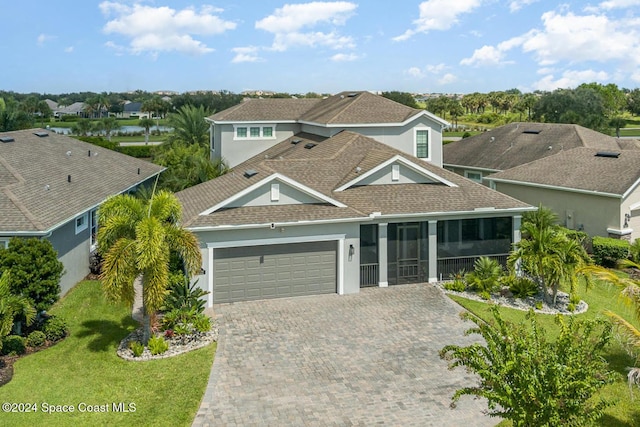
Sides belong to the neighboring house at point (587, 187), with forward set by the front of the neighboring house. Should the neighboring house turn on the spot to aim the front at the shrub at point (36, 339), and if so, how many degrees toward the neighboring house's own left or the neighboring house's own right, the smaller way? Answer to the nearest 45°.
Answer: approximately 90° to the neighboring house's own right

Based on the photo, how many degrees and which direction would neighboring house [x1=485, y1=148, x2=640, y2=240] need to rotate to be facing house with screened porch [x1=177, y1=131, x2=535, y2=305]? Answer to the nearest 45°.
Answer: approximately 90° to its right

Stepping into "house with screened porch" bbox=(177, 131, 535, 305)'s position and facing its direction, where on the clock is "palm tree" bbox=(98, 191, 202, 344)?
The palm tree is roughly at 1 o'clock from the house with screened porch.

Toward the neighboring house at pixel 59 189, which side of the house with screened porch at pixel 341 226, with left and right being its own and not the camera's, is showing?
right

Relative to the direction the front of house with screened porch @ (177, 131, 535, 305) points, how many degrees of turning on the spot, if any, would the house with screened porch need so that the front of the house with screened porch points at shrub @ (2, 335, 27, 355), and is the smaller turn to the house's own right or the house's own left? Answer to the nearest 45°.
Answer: approximately 45° to the house's own right

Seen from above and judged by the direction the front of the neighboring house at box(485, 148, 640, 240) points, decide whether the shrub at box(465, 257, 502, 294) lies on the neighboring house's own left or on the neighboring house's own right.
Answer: on the neighboring house's own right

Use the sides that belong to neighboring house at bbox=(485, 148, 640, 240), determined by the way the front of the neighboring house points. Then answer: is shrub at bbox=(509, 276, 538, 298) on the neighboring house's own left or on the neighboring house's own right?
on the neighboring house's own right

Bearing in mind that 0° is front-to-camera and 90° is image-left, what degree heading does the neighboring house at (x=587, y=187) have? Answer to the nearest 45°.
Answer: approximately 315°

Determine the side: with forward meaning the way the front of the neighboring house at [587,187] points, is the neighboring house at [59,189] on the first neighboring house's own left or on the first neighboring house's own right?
on the first neighboring house's own right

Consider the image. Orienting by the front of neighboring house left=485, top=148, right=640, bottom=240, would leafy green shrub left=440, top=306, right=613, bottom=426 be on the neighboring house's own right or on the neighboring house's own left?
on the neighboring house's own right

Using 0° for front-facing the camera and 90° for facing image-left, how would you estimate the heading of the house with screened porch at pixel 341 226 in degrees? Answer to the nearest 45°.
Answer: approximately 0°
